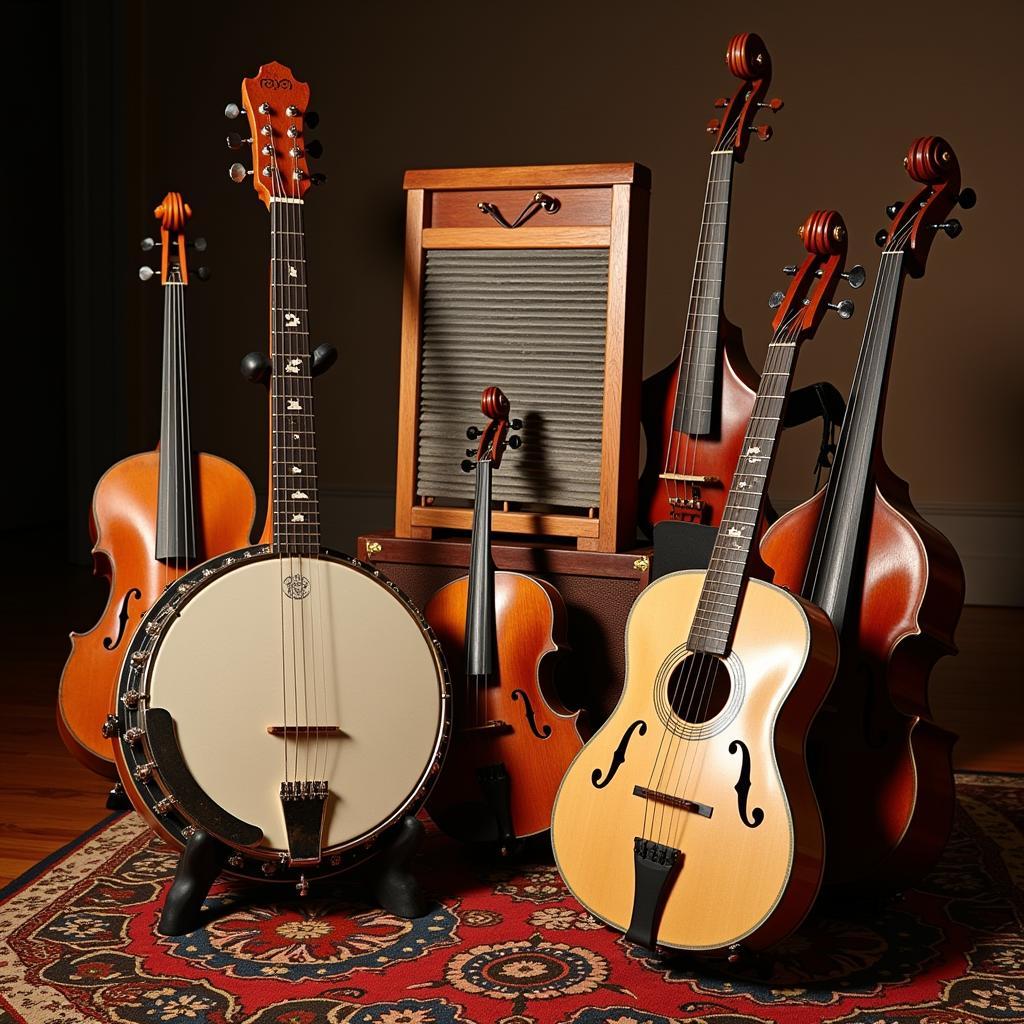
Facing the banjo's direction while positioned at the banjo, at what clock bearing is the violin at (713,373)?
The violin is roughly at 8 o'clock from the banjo.

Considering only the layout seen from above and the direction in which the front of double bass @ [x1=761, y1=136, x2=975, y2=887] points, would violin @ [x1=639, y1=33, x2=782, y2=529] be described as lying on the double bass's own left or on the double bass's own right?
on the double bass's own right

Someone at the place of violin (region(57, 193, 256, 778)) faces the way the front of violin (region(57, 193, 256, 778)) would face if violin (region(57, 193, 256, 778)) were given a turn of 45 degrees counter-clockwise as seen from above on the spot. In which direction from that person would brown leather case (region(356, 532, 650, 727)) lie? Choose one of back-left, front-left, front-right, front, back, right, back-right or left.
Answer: front-left

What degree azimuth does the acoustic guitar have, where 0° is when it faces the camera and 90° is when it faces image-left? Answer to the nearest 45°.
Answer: approximately 45°

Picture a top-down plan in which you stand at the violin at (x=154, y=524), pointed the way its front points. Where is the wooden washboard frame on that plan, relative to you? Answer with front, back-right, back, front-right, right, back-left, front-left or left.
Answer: left

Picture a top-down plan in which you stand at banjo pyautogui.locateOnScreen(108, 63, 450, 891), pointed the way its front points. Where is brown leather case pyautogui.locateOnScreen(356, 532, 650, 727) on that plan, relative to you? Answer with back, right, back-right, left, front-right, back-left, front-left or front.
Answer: back-left

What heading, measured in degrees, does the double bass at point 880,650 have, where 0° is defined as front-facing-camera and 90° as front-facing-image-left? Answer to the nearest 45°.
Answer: approximately 45°

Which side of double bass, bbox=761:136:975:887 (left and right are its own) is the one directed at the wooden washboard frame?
right

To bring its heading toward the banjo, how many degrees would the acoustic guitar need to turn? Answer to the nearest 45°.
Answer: approximately 45° to its right

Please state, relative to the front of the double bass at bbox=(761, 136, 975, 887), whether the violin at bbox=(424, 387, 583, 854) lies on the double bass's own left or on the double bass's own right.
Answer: on the double bass's own right
